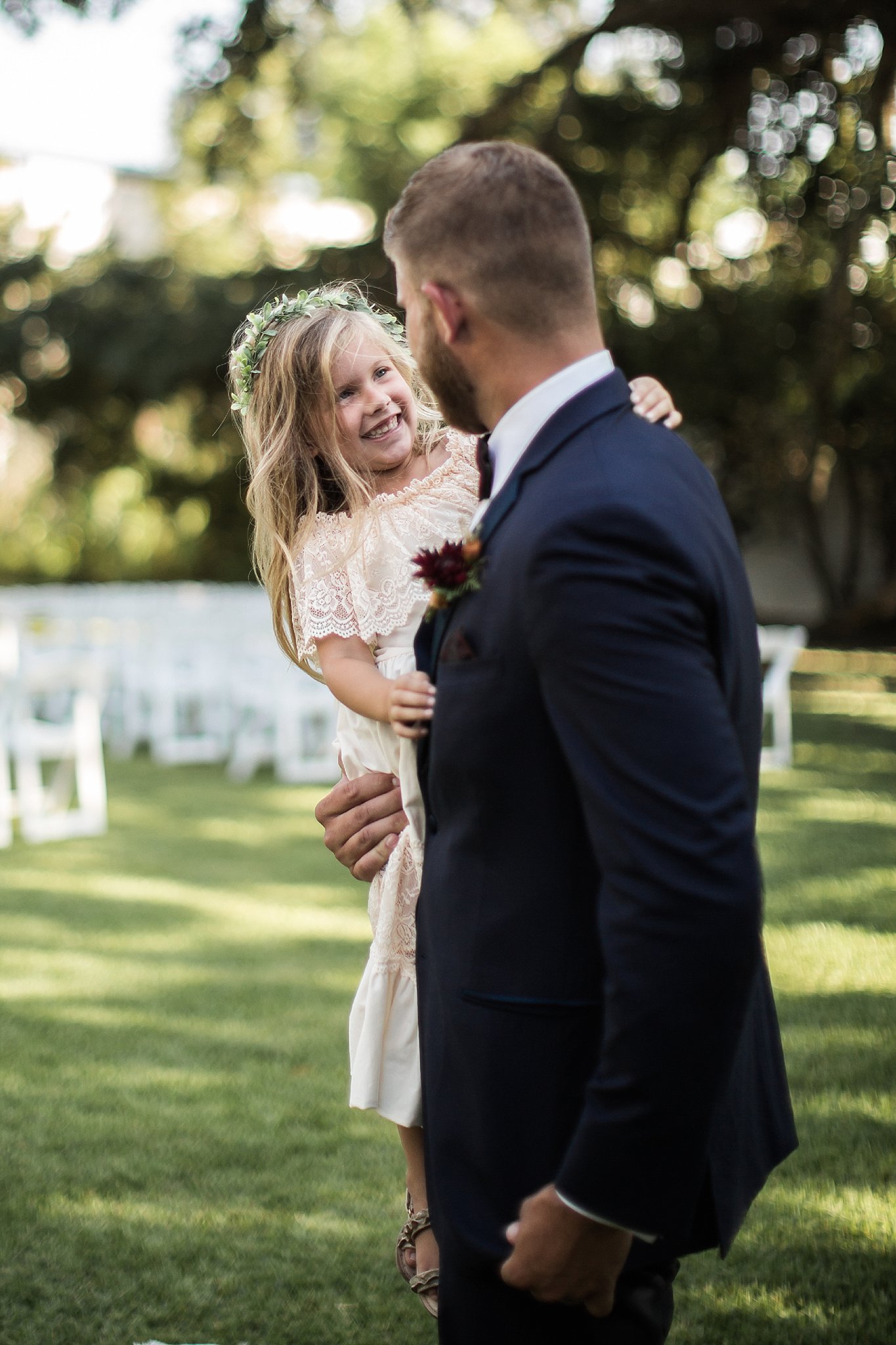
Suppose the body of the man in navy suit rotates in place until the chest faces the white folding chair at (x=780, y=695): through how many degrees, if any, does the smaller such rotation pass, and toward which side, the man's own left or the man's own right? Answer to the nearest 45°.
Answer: approximately 90° to the man's own right

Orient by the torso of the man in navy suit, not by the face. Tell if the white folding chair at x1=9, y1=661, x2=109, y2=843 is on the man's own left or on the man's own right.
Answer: on the man's own right

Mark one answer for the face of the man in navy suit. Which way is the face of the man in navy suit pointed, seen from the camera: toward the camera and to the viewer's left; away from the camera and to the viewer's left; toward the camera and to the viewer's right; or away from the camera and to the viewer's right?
away from the camera and to the viewer's left

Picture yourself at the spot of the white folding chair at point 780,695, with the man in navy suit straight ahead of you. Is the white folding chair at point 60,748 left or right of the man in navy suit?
right

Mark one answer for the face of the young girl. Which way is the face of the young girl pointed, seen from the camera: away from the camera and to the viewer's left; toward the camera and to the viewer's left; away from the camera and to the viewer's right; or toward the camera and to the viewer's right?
toward the camera and to the viewer's right

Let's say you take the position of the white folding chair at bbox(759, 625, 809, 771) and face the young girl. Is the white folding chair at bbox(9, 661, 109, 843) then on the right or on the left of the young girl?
right

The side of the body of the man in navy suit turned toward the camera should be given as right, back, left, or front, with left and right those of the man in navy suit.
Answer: left
